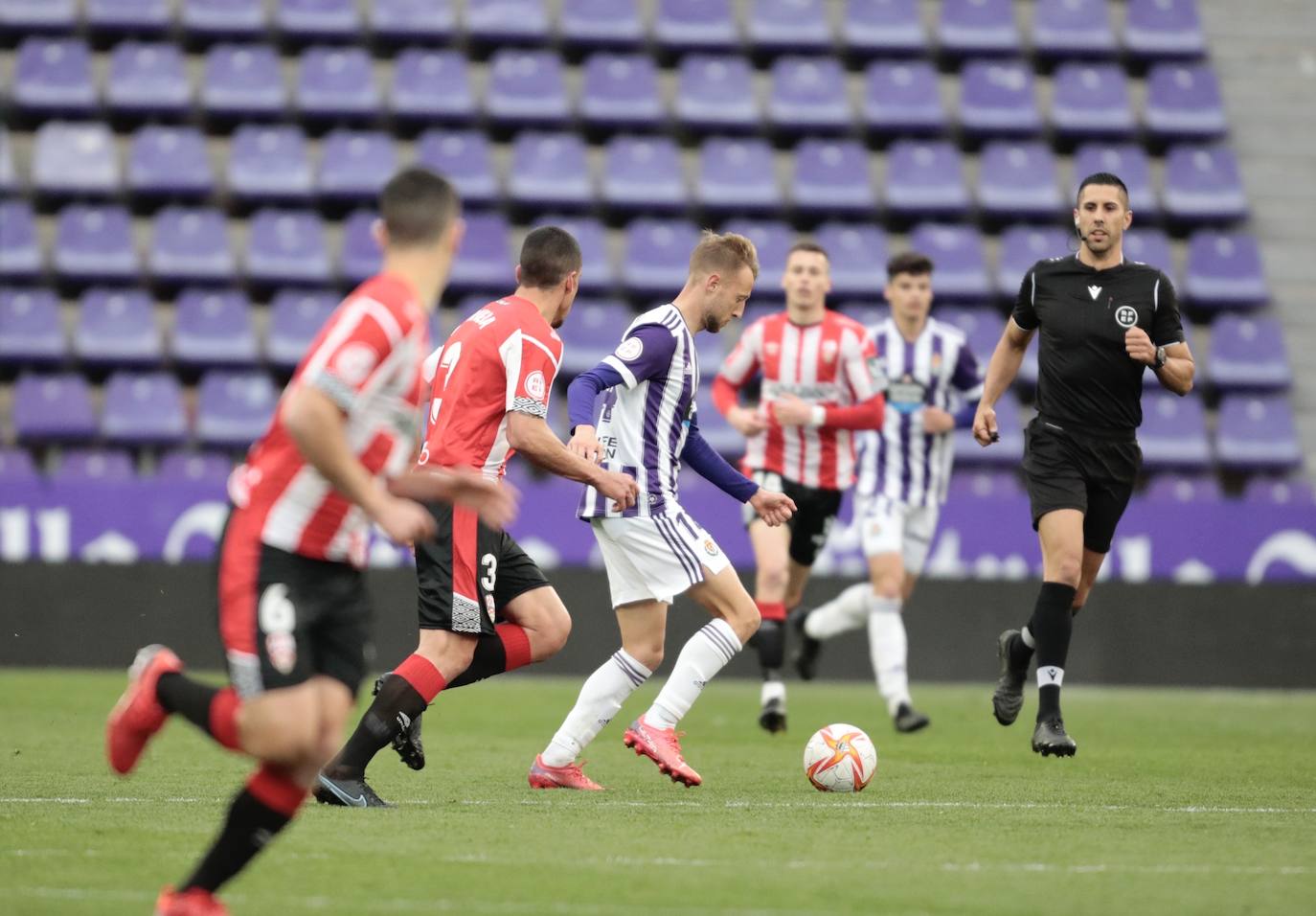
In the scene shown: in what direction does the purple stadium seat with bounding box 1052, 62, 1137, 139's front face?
toward the camera

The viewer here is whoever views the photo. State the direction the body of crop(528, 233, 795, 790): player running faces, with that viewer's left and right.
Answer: facing to the right of the viewer

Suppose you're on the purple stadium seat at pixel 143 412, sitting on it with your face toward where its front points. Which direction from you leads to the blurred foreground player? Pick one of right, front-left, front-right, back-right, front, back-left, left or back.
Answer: front

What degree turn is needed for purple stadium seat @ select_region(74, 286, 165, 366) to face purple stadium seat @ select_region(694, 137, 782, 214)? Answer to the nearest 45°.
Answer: approximately 90° to its left

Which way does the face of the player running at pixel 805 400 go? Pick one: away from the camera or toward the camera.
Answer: toward the camera

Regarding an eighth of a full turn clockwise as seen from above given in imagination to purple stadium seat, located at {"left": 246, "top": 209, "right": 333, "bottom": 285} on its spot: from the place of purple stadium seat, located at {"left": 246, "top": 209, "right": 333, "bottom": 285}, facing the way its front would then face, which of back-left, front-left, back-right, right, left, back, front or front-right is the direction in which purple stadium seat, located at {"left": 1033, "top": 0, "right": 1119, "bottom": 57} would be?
back-left

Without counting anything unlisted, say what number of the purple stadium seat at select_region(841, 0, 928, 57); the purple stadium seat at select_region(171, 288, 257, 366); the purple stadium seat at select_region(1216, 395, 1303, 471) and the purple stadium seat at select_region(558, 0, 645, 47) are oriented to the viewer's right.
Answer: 0

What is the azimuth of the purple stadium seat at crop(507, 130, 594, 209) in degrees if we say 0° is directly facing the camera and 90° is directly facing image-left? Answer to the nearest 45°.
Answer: approximately 0°

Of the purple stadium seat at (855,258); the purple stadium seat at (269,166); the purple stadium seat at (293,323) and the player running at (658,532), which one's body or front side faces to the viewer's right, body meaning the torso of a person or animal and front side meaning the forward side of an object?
the player running

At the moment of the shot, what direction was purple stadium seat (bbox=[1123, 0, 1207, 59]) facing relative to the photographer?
facing the viewer

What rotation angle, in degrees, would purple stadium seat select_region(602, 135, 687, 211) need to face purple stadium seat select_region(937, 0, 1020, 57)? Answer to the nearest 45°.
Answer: approximately 135° to its left

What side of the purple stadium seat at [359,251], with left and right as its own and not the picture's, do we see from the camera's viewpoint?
front

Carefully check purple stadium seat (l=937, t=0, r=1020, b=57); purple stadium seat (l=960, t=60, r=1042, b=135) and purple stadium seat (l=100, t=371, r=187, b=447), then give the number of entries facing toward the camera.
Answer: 3

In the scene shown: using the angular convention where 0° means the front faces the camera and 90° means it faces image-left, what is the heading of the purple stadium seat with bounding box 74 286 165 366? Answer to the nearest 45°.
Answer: approximately 0°

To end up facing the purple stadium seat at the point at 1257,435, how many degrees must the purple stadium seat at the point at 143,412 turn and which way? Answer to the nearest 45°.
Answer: approximately 90° to its left

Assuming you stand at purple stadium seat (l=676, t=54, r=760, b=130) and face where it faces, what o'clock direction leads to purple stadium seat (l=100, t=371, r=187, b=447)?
purple stadium seat (l=100, t=371, r=187, b=447) is roughly at 2 o'clock from purple stadium seat (l=676, t=54, r=760, b=130).

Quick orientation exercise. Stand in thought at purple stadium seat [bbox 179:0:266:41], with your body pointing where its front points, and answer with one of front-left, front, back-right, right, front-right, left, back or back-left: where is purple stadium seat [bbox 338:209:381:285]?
front-left
